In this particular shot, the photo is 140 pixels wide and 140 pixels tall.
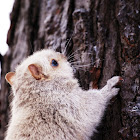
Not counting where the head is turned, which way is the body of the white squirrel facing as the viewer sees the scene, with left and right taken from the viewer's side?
facing away from the viewer and to the right of the viewer
